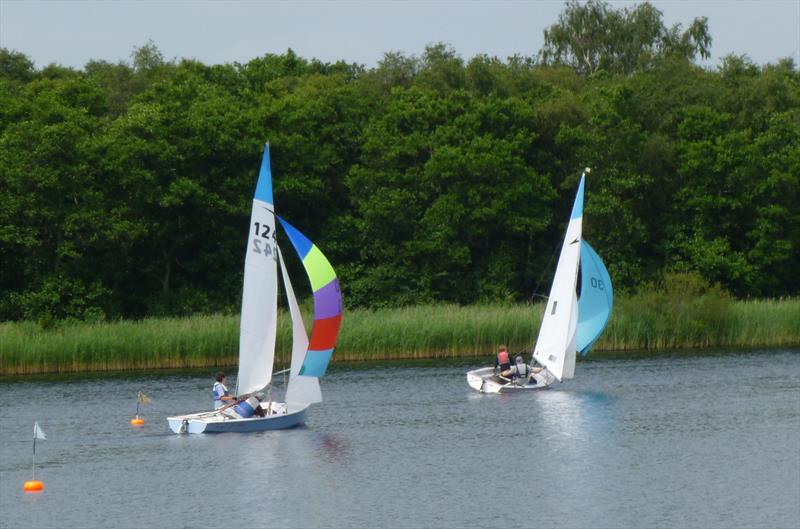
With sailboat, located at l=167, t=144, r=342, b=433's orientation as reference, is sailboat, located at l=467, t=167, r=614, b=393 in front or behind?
in front

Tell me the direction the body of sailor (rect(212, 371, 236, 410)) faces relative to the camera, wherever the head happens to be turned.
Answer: to the viewer's right

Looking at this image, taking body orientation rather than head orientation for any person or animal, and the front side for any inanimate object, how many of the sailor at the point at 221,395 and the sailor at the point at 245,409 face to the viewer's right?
2

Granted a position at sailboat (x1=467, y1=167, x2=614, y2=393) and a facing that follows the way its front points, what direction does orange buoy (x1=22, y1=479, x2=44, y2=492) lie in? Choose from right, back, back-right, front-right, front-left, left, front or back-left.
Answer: back

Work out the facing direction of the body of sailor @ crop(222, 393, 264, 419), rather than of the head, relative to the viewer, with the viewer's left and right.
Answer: facing to the right of the viewer

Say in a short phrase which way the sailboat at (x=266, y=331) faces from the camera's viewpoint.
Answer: facing away from the viewer and to the right of the viewer

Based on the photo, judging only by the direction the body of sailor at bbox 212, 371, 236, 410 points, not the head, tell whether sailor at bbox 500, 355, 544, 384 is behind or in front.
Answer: in front

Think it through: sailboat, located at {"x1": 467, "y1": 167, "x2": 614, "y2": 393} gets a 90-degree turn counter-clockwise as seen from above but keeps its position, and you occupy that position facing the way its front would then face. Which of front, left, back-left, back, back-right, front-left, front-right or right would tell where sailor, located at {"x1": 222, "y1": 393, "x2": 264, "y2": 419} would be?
left

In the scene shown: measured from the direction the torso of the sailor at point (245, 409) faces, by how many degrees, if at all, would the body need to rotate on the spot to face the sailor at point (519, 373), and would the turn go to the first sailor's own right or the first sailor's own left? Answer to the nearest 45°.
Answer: approximately 45° to the first sailor's own left

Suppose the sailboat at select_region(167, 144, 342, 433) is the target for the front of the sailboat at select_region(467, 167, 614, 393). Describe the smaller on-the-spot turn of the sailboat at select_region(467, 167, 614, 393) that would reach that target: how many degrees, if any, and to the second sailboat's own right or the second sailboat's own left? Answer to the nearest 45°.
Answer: approximately 180°

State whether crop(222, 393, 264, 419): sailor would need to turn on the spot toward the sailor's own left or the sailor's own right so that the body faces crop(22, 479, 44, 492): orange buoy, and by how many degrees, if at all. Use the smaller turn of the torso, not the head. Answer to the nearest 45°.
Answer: approximately 135° to the sailor's own right

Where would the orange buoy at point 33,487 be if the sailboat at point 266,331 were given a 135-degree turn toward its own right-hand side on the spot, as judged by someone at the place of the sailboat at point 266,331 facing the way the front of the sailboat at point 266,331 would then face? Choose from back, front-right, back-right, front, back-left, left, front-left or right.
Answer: front-right
